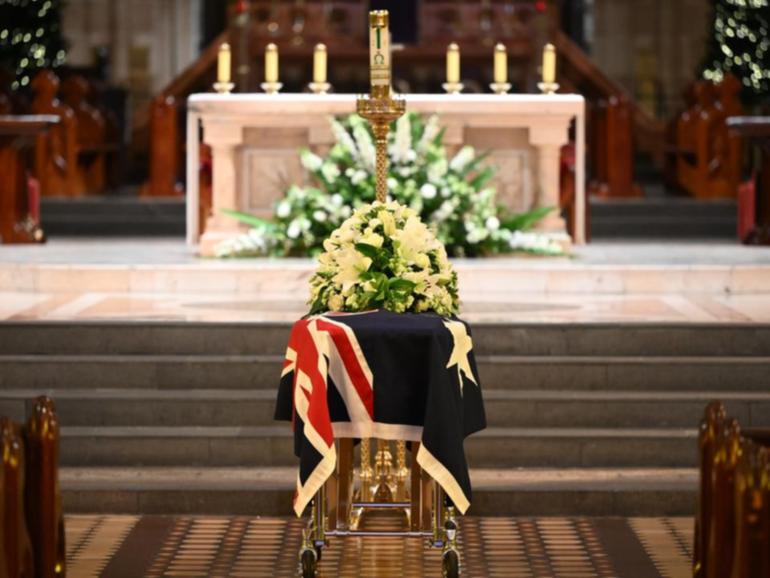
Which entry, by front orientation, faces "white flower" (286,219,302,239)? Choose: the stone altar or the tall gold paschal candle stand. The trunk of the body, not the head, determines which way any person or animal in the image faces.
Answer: the stone altar

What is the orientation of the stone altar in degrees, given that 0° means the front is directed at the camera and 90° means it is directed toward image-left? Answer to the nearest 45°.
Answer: approximately 0°

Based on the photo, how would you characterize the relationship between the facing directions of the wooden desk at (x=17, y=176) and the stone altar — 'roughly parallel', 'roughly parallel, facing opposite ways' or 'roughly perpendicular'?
roughly perpendicular

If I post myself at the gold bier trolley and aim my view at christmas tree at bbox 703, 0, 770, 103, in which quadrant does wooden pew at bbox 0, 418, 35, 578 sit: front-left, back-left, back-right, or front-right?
back-left

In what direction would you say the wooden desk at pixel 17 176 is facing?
to the viewer's right

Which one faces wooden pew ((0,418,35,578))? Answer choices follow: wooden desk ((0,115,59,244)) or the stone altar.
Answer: the stone altar

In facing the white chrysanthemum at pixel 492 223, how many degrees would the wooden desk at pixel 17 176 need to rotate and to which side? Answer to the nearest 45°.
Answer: approximately 45° to its right
